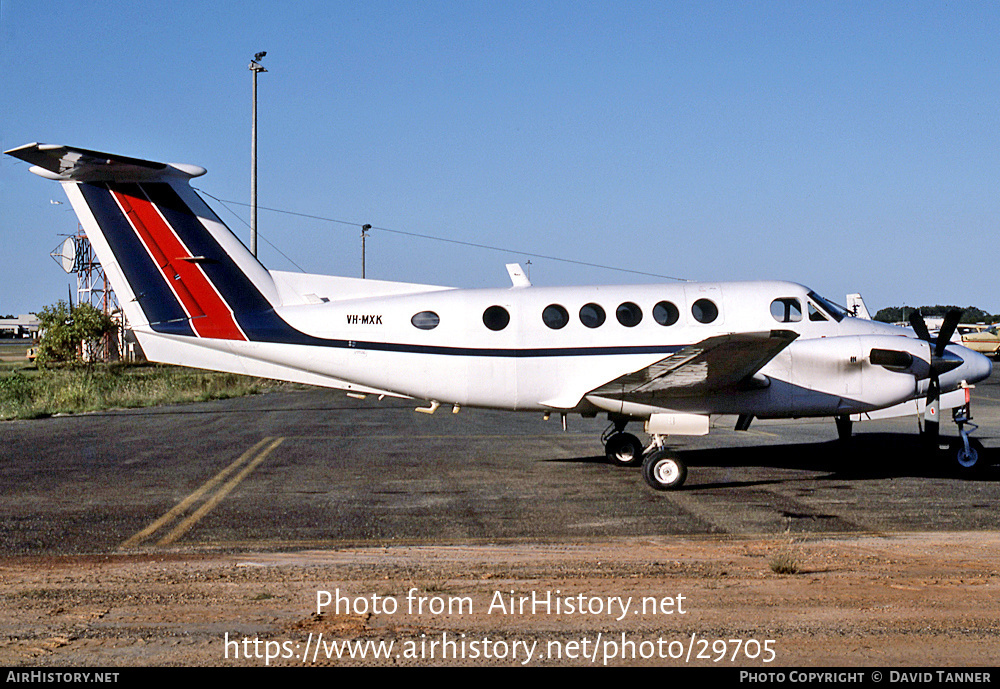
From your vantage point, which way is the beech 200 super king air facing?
to the viewer's right
